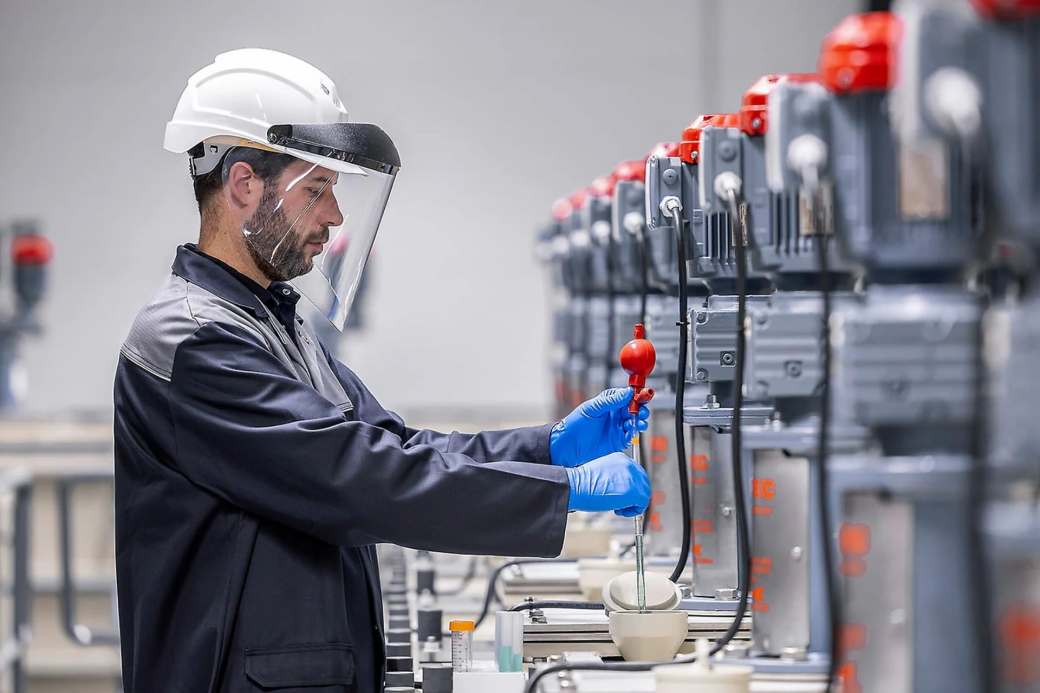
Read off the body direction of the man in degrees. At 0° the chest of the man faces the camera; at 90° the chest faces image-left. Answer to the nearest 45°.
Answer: approximately 270°

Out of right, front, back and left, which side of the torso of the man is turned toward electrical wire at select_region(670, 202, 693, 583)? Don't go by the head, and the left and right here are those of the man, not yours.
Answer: front

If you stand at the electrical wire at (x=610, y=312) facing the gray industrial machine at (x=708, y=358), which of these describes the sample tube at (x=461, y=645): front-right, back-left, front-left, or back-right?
front-right

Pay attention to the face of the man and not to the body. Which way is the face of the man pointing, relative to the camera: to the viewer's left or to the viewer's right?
to the viewer's right

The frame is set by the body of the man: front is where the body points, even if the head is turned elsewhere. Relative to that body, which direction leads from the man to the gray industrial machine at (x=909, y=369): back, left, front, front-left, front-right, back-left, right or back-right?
front-right

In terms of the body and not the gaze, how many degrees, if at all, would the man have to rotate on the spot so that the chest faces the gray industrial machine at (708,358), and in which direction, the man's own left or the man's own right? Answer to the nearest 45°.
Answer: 0° — they already face it
